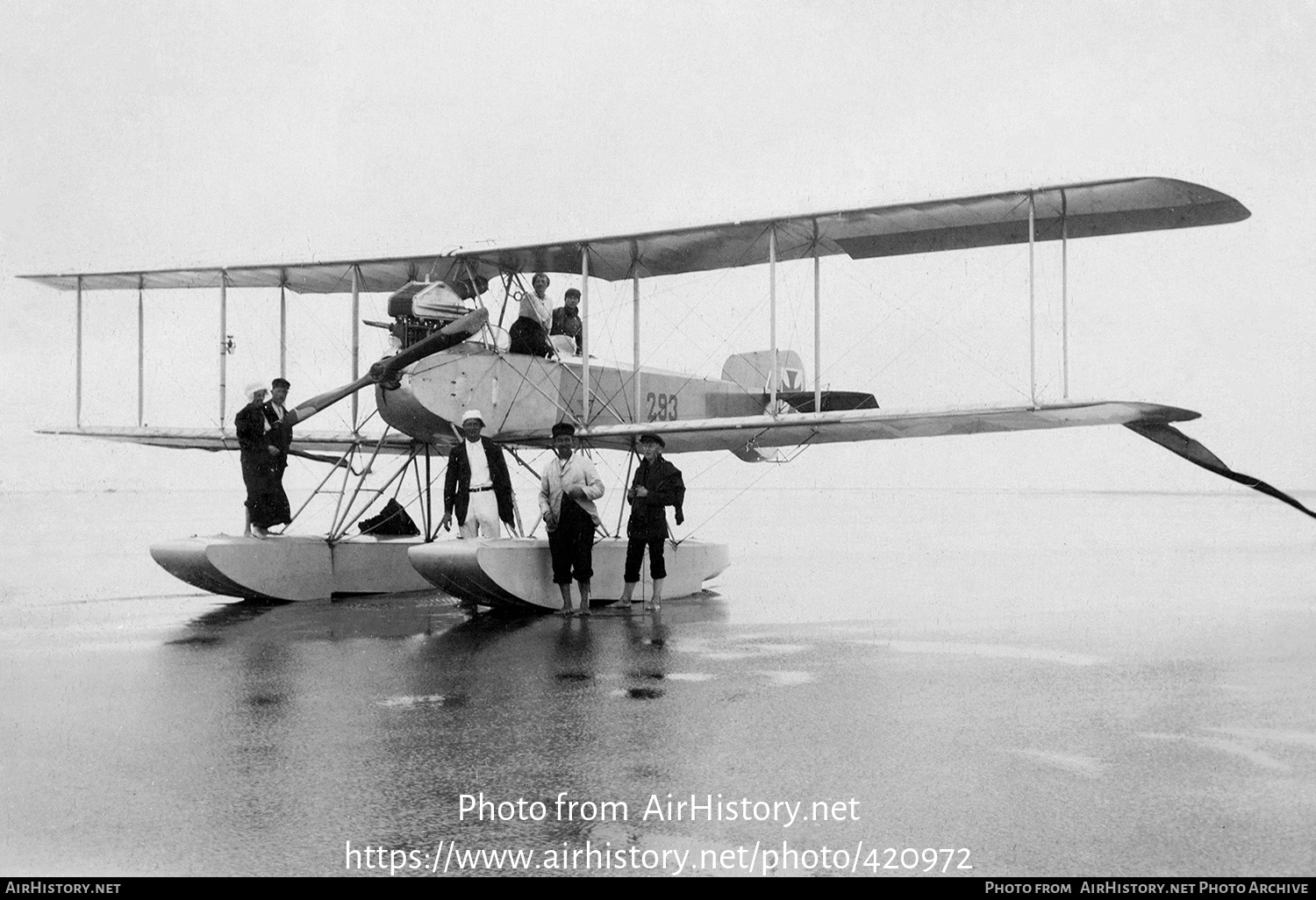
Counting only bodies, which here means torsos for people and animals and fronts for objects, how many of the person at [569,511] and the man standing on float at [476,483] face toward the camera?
2

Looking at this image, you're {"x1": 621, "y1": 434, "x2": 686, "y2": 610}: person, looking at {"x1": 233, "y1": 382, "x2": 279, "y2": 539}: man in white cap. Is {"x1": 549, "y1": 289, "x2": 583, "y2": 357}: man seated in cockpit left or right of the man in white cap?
right

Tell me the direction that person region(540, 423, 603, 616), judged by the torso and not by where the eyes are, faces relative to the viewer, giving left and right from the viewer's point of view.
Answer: facing the viewer

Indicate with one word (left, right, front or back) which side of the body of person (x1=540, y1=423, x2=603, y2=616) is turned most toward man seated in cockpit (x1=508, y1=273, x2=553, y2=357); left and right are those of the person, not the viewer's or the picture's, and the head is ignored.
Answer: back

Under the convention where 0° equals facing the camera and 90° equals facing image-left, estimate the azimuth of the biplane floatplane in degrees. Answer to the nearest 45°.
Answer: approximately 45°

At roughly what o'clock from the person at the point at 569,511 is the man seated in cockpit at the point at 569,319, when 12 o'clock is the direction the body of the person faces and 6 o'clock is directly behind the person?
The man seated in cockpit is roughly at 6 o'clock from the person.

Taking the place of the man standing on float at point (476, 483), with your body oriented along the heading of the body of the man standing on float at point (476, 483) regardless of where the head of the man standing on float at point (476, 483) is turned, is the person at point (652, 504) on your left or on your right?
on your left

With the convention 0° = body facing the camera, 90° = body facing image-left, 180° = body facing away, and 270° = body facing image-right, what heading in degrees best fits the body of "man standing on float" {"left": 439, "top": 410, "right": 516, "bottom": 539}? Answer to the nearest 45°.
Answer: approximately 0°
